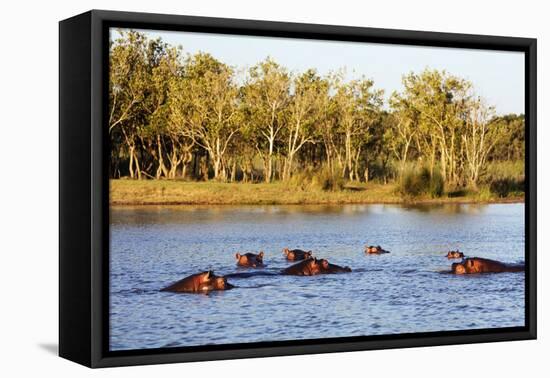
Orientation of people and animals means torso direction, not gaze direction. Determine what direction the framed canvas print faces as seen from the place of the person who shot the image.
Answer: facing the viewer and to the right of the viewer
